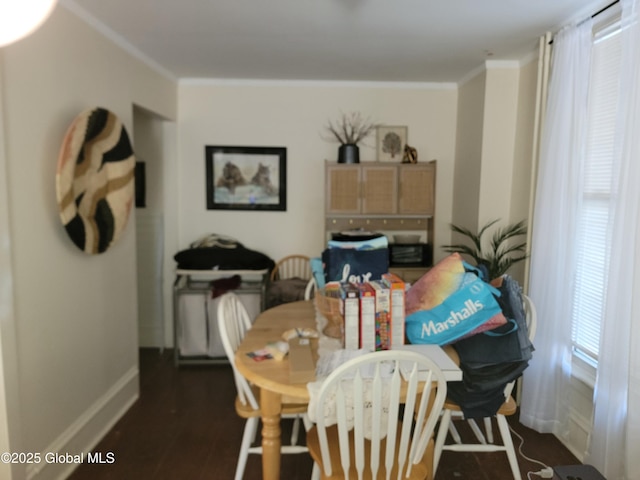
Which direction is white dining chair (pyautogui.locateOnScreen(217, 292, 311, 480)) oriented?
to the viewer's right

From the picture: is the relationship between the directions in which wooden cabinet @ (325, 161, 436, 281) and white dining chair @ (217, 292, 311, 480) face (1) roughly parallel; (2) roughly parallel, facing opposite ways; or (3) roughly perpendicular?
roughly perpendicular

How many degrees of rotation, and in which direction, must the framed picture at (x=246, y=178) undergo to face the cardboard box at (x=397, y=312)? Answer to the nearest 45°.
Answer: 0° — it already faces it

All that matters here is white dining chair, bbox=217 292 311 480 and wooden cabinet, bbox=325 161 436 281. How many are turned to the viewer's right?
1

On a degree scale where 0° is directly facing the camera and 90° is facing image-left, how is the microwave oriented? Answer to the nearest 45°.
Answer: approximately 0°

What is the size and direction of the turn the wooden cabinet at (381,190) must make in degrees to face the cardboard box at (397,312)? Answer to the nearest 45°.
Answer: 0° — it already faces it

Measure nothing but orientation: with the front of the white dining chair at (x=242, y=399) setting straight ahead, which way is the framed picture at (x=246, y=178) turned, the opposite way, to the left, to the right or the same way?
to the right

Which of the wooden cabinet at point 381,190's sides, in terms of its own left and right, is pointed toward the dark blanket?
right
